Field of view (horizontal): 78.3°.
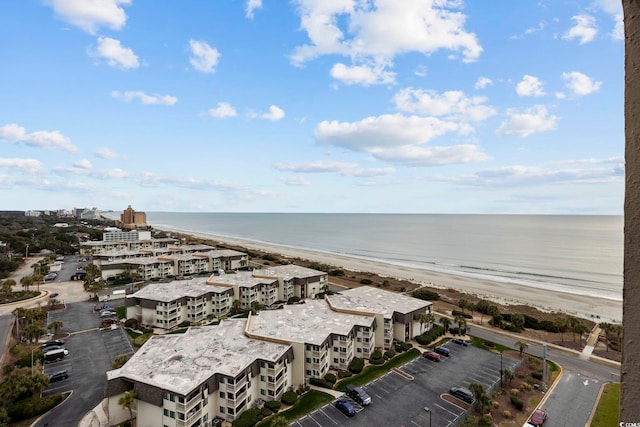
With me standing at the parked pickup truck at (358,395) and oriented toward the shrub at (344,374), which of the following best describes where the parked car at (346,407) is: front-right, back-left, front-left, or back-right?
back-left

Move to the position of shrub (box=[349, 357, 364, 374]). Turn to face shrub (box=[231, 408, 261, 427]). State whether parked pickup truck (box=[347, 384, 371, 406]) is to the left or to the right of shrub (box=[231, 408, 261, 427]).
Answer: left

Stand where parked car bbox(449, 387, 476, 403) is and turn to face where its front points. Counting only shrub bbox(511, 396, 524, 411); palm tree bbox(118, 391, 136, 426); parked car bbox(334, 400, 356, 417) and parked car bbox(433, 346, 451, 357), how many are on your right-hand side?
2
